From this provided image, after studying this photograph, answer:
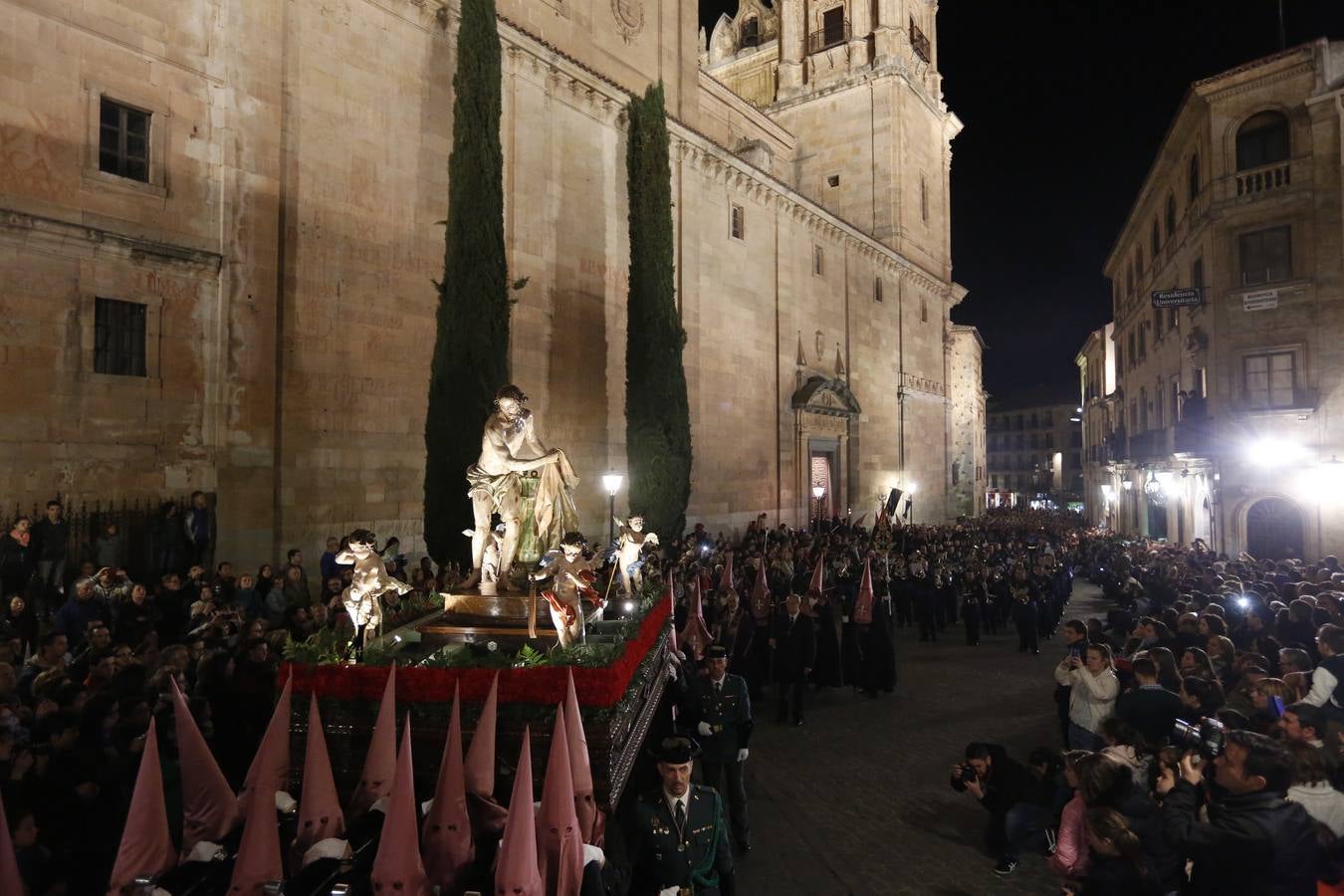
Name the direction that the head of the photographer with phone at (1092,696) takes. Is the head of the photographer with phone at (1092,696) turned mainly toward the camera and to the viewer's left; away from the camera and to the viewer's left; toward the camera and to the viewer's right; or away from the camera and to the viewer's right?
toward the camera and to the viewer's left

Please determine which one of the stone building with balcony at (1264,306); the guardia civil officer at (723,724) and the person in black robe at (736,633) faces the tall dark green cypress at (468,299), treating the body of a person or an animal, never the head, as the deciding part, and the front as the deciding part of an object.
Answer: the stone building with balcony

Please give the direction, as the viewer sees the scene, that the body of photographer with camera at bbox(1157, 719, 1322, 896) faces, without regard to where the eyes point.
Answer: to the viewer's left

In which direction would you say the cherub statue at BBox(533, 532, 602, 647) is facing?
toward the camera

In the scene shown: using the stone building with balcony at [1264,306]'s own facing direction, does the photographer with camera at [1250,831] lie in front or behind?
in front

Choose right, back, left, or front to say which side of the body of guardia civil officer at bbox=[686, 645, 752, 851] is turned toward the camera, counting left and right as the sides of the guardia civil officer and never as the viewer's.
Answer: front

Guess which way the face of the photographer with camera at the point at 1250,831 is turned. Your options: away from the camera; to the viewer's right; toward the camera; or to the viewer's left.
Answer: to the viewer's left

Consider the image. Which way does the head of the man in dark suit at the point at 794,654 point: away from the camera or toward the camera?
toward the camera

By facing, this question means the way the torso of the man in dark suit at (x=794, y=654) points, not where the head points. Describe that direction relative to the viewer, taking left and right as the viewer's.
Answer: facing the viewer

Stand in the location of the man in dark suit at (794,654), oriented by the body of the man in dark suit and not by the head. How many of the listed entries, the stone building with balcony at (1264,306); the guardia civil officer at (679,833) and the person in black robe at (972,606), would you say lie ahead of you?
1

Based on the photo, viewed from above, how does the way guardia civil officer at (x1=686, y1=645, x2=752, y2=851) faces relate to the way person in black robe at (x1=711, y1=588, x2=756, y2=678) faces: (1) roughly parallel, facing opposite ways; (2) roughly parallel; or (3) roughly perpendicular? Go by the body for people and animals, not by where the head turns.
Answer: roughly parallel

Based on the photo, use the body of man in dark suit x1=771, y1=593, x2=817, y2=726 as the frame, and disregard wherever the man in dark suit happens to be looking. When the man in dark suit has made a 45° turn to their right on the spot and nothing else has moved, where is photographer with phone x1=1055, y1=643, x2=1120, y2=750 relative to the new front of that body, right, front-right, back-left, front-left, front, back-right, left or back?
left

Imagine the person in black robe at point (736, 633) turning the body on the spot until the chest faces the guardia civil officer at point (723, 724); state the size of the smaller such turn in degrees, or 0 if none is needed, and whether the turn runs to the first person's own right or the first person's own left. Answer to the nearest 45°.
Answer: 0° — they already face them

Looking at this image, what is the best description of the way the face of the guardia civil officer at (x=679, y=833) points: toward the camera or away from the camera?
toward the camera

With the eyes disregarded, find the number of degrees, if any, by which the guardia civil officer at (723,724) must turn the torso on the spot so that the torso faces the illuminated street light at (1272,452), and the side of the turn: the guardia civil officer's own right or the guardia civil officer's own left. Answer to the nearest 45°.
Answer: approximately 135° to the guardia civil officer's own left
